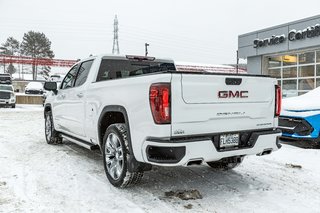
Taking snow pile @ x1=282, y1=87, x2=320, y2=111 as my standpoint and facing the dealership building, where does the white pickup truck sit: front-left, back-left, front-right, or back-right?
back-left

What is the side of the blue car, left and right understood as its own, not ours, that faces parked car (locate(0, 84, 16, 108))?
right

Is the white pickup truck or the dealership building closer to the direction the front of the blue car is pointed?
the white pickup truck

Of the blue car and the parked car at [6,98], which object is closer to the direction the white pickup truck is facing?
the parked car

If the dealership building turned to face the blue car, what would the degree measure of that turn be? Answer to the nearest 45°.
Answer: approximately 45° to its left

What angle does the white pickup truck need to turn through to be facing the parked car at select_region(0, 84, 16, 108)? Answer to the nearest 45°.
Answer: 0° — it already faces it

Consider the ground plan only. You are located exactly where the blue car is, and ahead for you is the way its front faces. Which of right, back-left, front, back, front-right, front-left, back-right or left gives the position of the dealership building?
back-right

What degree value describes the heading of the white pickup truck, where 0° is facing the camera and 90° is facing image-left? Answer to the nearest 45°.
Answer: approximately 135°

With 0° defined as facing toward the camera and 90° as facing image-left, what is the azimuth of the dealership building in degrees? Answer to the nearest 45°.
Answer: approximately 45°

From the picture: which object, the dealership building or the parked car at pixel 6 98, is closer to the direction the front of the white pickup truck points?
the parked car

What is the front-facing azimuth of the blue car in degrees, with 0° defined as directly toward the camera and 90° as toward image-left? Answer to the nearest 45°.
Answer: approximately 45°
